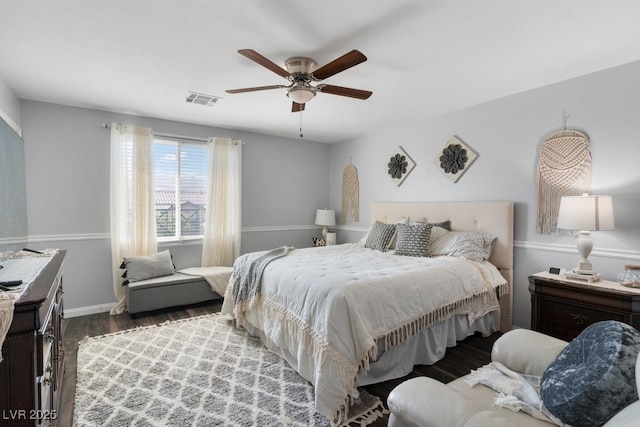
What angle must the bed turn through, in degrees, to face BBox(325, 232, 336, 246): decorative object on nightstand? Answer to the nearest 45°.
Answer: approximately 135° to its right

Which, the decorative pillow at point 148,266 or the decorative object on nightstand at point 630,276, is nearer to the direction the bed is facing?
the decorative pillow

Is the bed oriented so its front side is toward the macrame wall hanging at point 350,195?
no

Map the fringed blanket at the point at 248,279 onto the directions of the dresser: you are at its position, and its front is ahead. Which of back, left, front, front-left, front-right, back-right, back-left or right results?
front-left

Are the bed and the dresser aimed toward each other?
yes

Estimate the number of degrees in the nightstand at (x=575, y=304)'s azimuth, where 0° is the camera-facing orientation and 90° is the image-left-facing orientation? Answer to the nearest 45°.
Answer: approximately 45°

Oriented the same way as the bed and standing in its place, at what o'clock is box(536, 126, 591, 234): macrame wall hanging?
The macrame wall hanging is roughly at 7 o'clock from the bed.

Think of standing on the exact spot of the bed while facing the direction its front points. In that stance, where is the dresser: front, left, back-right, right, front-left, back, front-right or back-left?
front

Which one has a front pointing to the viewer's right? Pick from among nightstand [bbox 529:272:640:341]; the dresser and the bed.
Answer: the dresser

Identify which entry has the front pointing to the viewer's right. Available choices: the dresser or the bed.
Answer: the dresser

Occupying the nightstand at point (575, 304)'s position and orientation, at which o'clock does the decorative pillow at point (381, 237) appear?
The decorative pillow is roughly at 2 o'clock from the nightstand.

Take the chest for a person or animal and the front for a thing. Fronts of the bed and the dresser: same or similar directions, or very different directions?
very different directions

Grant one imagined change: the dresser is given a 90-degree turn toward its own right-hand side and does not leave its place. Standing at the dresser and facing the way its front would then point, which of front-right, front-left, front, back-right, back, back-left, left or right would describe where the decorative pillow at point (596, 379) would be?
front-left

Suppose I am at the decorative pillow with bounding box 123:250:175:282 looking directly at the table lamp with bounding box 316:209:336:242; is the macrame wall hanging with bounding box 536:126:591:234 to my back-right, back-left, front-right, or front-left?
front-right

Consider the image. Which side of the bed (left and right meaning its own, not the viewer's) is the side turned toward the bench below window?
right

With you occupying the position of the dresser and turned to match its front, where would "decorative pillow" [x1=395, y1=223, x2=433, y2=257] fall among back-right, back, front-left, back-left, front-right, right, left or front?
front

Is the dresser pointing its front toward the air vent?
no

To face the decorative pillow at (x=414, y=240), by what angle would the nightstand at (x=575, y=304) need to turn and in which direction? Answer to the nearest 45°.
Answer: approximately 45° to its right

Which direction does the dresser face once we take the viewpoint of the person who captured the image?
facing to the right of the viewer

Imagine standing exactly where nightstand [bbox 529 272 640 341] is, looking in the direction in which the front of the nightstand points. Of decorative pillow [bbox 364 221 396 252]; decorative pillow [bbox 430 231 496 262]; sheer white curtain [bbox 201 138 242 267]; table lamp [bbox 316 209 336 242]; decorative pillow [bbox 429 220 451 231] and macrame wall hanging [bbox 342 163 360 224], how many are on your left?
0

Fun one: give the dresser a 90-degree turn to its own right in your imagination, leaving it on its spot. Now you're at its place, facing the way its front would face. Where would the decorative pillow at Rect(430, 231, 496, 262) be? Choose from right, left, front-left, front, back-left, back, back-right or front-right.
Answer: left

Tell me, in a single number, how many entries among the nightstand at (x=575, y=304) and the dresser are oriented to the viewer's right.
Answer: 1
